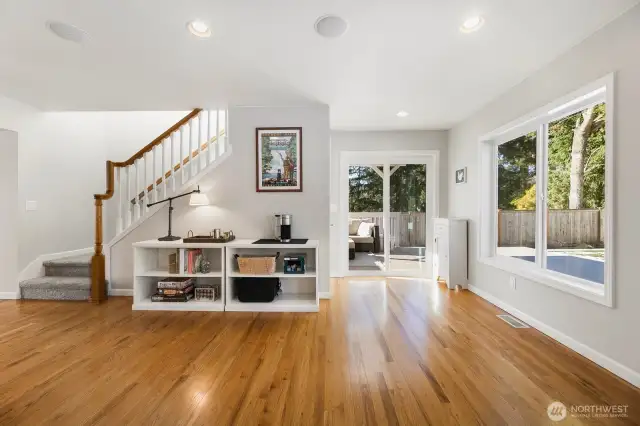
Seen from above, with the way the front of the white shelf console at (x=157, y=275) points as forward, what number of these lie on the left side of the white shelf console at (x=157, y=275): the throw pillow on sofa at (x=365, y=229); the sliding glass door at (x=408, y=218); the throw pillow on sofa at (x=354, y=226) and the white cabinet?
4

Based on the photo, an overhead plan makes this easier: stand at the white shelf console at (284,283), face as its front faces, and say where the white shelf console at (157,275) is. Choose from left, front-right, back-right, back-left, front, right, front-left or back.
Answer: right

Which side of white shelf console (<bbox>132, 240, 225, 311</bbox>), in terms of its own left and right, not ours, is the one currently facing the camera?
front

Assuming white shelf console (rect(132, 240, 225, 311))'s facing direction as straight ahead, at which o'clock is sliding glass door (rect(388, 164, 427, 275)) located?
The sliding glass door is roughly at 9 o'clock from the white shelf console.

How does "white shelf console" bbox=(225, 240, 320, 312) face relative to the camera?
toward the camera

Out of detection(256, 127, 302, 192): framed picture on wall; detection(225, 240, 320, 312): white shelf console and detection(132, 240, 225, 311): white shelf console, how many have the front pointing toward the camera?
3

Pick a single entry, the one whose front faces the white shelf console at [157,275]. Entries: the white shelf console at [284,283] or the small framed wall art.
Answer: the small framed wall art

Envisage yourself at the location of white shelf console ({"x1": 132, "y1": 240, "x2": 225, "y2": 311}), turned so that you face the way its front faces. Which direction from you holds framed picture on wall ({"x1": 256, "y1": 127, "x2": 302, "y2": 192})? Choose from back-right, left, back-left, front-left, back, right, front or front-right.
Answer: left

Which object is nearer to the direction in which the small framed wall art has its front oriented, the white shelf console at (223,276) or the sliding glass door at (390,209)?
the white shelf console

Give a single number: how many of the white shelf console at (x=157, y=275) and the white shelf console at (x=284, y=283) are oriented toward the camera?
2

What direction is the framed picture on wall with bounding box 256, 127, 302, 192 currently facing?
toward the camera

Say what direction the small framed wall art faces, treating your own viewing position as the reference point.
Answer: facing the viewer and to the left of the viewer

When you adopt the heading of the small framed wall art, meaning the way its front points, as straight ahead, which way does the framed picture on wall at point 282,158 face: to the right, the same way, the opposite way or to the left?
to the left
